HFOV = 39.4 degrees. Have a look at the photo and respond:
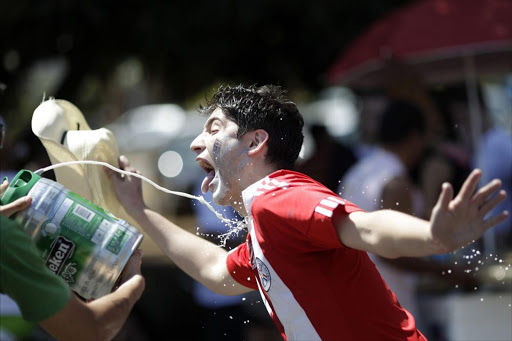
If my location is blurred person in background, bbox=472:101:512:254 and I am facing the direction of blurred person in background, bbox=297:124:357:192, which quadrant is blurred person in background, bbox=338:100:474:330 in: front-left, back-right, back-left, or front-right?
front-left

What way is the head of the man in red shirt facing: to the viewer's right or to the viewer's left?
to the viewer's left

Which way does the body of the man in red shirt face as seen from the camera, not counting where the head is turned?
to the viewer's left

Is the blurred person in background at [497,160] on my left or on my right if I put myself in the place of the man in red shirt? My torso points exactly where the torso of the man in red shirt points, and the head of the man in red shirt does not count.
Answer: on my right

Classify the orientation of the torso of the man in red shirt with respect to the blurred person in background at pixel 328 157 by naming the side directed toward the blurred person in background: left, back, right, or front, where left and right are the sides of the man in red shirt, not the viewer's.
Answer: right

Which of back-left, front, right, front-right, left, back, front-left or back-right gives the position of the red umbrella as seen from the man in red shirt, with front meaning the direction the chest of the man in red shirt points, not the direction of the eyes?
right

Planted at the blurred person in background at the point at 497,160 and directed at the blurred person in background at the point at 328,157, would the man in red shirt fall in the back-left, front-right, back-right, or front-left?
front-left
